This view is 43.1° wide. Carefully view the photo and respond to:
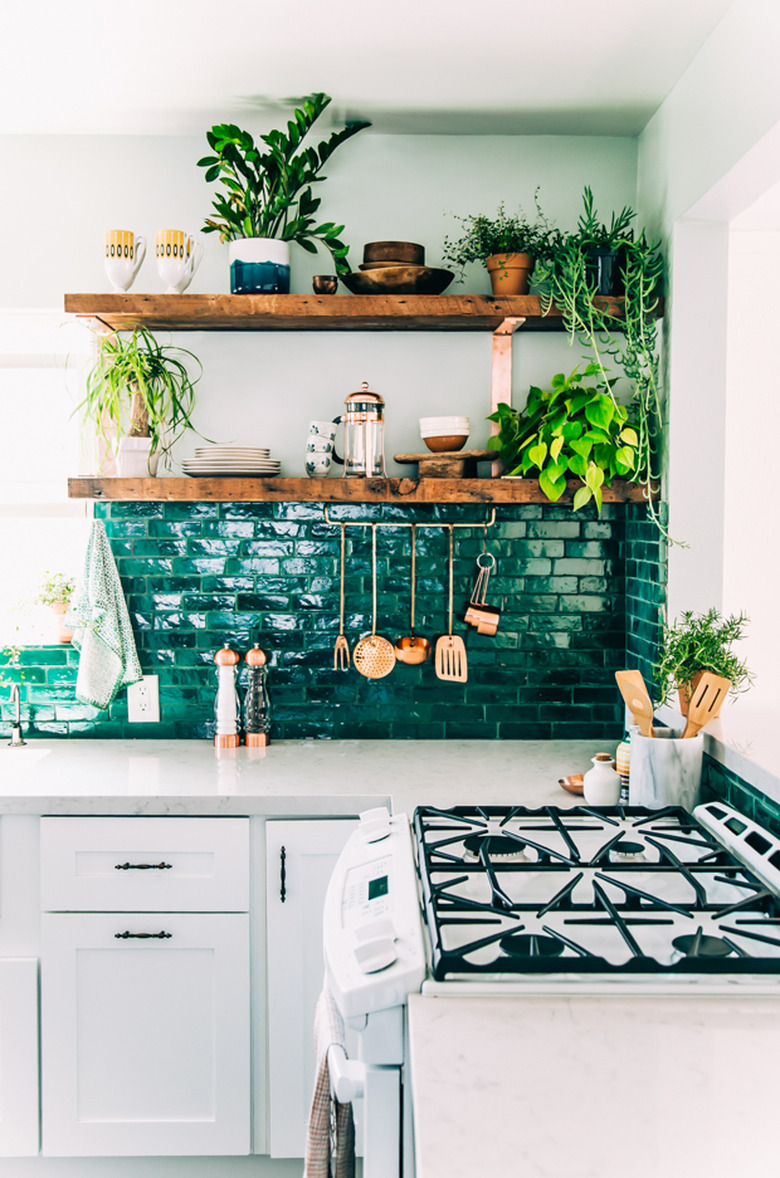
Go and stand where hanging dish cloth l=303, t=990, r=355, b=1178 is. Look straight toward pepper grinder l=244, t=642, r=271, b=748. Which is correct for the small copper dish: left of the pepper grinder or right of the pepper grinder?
right

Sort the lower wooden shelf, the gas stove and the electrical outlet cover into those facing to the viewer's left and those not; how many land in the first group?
1

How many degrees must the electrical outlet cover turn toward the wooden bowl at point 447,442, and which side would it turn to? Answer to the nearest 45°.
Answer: approximately 45° to its left

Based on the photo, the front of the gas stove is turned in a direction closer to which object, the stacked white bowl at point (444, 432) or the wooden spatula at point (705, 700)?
the stacked white bowl

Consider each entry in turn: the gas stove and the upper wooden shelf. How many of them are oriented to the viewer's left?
1

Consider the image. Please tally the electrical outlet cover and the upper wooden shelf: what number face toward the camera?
2

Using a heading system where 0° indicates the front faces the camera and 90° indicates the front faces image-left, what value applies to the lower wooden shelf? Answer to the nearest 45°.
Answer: approximately 0°

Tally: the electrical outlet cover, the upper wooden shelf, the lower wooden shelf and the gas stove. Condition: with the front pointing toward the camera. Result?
3

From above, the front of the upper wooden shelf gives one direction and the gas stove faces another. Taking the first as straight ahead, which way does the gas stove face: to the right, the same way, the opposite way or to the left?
to the right

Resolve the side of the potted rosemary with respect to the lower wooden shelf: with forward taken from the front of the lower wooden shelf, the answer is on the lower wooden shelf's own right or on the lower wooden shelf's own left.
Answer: on the lower wooden shelf's own left

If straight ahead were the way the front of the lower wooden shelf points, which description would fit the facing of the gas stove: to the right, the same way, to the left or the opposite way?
to the right

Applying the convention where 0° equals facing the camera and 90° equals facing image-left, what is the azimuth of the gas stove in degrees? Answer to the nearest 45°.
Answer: approximately 90°

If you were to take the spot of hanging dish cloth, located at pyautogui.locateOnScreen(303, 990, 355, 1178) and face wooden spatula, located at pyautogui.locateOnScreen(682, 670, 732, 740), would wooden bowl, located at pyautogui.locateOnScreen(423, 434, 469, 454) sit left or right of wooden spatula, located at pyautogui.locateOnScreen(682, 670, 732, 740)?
left
